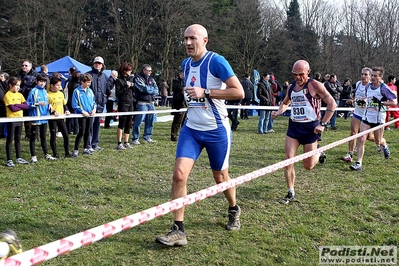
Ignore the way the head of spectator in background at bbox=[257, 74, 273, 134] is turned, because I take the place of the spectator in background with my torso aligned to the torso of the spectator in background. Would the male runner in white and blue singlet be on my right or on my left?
on my right

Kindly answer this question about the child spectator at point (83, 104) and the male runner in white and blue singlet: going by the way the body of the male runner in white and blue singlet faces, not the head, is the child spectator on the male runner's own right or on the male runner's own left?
on the male runner's own right

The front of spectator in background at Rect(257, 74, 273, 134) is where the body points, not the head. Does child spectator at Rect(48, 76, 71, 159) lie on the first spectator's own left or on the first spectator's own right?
on the first spectator's own right

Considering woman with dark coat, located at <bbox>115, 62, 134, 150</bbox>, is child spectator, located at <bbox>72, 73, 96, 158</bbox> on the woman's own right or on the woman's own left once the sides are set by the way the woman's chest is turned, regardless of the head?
on the woman's own right

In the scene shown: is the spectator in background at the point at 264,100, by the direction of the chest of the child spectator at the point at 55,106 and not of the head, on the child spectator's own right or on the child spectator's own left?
on the child spectator's own left

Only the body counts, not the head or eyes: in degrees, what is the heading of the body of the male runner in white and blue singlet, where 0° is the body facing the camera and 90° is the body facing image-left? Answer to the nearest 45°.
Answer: approximately 45°

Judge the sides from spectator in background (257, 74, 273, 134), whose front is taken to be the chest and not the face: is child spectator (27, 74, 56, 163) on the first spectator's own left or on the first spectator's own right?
on the first spectator's own right

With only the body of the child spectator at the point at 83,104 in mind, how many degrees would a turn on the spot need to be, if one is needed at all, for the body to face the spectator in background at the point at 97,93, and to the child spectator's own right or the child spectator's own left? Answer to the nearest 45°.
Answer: approximately 135° to the child spectator's own left

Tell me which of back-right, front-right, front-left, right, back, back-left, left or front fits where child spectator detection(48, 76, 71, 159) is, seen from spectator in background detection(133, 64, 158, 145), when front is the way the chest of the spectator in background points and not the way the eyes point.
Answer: right

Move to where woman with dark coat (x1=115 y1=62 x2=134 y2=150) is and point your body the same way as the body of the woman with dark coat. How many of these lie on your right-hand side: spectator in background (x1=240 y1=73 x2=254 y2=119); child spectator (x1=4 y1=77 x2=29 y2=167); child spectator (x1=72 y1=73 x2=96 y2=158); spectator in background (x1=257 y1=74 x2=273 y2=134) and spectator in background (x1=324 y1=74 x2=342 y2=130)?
2
